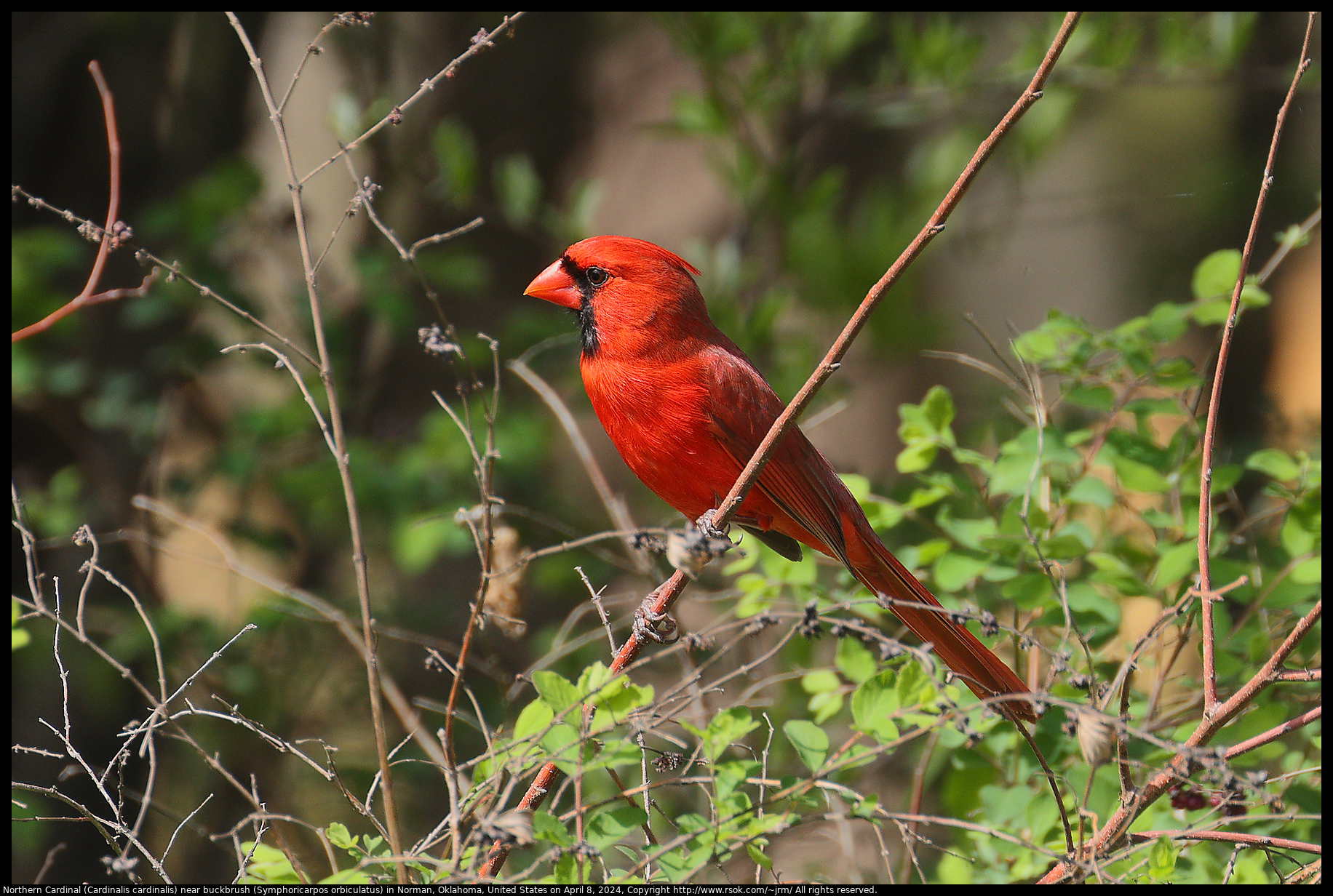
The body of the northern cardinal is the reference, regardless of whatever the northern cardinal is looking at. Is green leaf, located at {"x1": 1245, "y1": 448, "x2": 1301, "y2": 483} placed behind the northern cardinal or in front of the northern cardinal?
behind

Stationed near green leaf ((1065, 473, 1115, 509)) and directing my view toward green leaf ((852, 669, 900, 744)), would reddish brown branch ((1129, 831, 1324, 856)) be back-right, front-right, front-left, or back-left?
front-left

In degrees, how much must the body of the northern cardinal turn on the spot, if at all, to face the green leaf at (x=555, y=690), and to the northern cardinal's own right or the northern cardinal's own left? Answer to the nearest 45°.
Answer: approximately 90° to the northern cardinal's own left

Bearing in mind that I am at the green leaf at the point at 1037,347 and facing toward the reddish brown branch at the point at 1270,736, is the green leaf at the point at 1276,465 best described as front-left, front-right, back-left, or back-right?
front-left

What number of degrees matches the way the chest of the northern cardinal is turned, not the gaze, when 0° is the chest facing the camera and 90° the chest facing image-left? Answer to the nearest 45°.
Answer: approximately 90°
